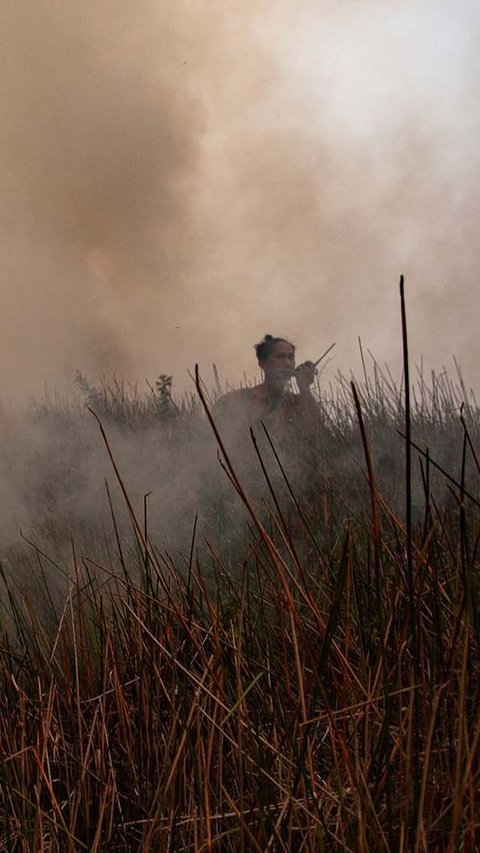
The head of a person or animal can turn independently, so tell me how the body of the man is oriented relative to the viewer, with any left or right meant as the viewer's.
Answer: facing the viewer and to the right of the viewer
